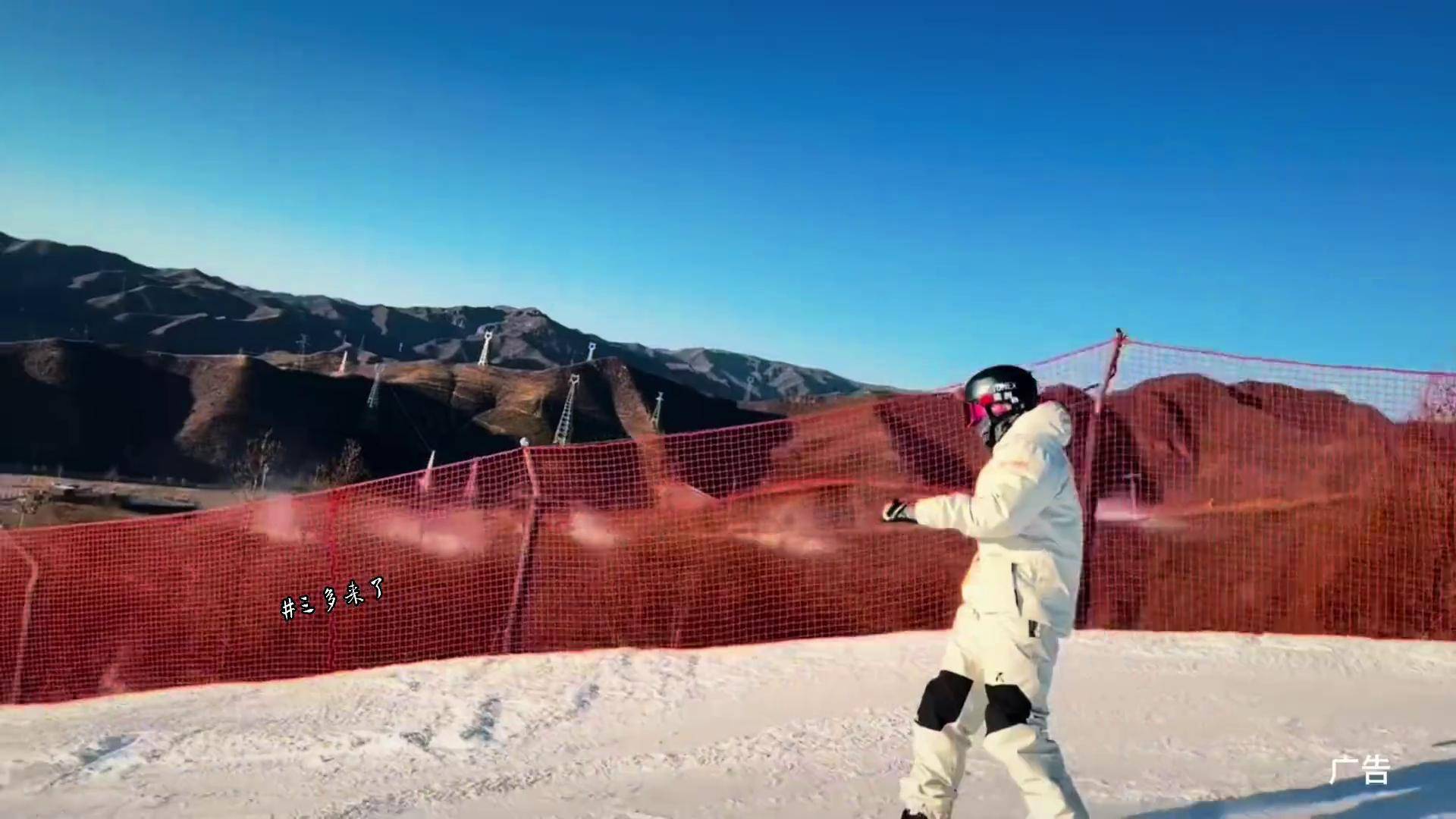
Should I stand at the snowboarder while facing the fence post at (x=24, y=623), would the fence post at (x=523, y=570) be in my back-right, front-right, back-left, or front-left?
front-right

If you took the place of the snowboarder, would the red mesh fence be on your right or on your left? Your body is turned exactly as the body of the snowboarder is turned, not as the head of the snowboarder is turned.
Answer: on your right

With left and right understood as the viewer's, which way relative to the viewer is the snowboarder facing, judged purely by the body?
facing to the left of the viewer

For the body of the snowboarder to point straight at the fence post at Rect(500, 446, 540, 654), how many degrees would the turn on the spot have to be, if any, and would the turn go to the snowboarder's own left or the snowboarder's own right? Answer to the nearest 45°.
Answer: approximately 45° to the snowboarder's own right

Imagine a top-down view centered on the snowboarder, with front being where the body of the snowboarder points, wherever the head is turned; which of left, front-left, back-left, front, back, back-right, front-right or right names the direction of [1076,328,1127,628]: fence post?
right
